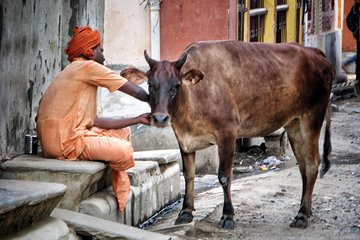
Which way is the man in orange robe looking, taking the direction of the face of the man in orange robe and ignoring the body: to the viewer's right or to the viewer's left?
to the viewer's right

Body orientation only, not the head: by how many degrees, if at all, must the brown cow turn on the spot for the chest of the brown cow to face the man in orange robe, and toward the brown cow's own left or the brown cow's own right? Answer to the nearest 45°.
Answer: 0° — it already faces them

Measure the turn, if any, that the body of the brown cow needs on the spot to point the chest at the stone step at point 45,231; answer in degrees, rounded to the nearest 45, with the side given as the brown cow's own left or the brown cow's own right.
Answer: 0° — it already faces it

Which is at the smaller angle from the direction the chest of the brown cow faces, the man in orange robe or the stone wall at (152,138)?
the man in orange robe

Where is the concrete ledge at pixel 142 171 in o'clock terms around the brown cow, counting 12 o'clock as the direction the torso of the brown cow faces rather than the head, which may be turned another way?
The concrete ledge is roughly at 1 o'clock from the brown cow.

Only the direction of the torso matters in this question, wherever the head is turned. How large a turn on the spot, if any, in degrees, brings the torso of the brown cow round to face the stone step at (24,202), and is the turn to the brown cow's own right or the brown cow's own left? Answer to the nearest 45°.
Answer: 0° — it already faces it

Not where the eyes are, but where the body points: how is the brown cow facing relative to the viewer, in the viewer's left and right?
facing the viewer and to the left of the viewer

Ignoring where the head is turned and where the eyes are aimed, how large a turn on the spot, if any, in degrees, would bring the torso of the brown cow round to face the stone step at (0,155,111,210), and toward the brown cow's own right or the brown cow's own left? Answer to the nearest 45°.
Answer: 0° — it already faces it

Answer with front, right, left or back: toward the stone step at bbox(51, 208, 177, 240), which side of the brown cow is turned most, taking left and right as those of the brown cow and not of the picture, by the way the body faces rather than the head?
front

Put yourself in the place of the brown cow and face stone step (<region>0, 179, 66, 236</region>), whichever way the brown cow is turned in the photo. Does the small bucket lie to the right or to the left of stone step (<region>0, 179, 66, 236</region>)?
right
